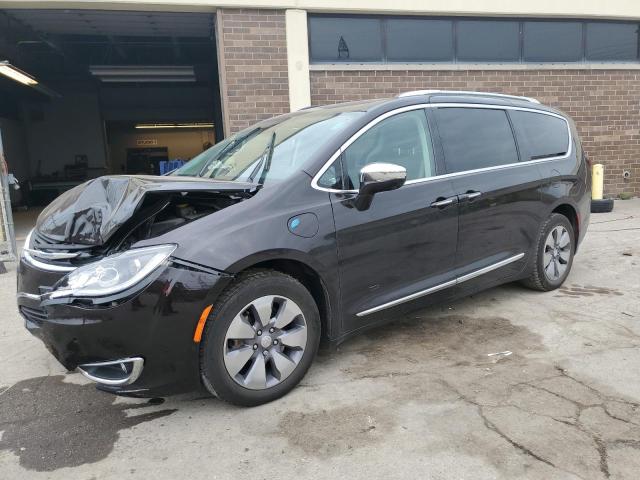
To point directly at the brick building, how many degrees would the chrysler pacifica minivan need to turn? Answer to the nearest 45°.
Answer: approximately 135° to its right

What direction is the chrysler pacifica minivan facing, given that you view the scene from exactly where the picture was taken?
facing the viewer and to the left of the viewer

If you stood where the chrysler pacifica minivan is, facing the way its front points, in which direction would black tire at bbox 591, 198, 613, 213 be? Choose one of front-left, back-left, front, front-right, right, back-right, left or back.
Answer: back

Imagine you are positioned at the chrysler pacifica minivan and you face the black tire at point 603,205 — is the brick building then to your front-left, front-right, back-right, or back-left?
front-left
